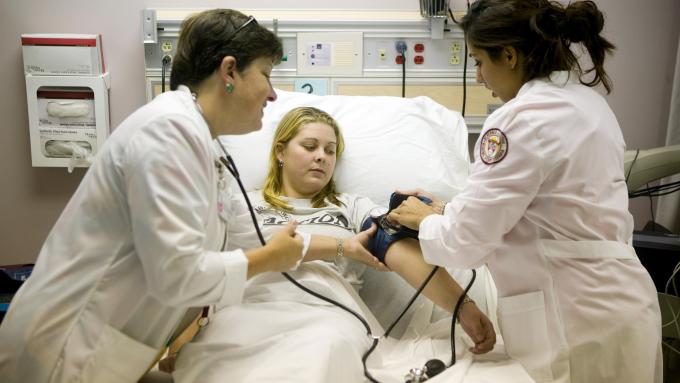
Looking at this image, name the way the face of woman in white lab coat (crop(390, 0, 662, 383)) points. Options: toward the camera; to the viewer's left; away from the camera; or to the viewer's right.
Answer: to the viewer's left

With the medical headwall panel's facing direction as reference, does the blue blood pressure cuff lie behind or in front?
in front

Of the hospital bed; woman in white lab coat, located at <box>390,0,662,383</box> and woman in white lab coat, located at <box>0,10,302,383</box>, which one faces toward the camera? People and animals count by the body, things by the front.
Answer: the hospital bed

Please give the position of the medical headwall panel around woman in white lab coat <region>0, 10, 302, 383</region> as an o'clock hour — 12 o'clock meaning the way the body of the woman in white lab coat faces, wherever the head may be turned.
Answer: The medical headwall panel is roughly at 10 o'clock from the woman in white lab coat.

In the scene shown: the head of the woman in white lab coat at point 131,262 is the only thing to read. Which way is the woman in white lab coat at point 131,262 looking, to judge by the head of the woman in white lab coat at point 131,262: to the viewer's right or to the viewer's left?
to the viewer's right

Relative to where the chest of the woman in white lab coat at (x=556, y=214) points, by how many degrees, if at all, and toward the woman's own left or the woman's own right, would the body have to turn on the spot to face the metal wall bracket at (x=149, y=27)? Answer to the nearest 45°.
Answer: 0° — they already face it

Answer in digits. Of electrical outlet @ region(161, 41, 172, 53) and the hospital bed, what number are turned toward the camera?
2

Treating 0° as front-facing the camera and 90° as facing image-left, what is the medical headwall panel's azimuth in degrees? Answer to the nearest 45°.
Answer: approximately 0°

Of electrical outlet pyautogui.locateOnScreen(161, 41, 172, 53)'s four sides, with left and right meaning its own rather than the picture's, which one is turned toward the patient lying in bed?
front

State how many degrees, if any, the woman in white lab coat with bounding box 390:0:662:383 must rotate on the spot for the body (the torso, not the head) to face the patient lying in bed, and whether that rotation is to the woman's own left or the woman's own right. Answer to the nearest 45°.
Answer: approximately 45° to the woman's own left

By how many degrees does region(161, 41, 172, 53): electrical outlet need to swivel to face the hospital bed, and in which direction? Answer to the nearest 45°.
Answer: approximately 45° to its left

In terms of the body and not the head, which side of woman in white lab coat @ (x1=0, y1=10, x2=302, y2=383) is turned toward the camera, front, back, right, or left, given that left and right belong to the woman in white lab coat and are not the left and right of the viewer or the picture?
right

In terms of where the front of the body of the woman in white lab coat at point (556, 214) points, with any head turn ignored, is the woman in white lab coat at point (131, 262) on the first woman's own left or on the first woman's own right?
on the first woman's own left
